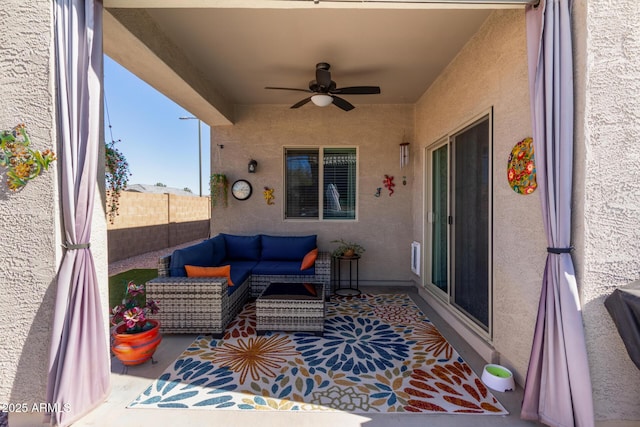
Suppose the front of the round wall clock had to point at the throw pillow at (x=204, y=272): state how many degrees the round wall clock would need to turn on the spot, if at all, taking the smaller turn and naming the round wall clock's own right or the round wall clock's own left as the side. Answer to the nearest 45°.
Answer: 0° — it already faces it

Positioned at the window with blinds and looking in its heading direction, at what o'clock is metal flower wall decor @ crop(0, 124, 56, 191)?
The metal flower wall decor is roughly at 1 o'clock from the window with blinds.

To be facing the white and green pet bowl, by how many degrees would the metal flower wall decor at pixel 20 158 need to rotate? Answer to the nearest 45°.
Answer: approximately 45° to its left

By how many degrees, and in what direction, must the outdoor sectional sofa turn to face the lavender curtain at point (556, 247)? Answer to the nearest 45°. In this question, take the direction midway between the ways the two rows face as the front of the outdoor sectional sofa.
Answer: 0° — it already faces it

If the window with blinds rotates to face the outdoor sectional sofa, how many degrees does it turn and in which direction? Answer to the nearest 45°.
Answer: approximately 45° to its right

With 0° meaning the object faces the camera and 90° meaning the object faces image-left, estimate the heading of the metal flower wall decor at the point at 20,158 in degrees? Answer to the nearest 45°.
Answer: approximately 0°

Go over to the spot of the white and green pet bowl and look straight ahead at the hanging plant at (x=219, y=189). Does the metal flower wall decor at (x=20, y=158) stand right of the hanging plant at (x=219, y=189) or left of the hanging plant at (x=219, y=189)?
left

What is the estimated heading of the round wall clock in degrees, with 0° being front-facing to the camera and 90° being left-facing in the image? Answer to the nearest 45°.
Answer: approximately 0°

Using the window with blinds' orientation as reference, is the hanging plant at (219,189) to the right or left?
on its right

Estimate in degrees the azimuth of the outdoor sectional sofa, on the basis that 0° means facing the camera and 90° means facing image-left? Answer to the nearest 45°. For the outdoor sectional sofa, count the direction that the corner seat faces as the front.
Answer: approximately 315°
